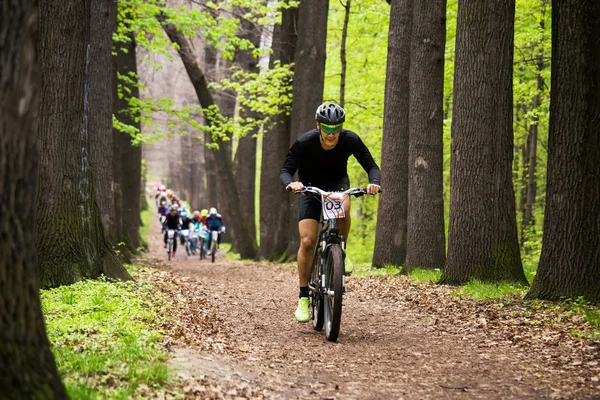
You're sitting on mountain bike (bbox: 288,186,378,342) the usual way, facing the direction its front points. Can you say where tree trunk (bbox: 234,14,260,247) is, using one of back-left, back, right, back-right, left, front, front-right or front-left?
back

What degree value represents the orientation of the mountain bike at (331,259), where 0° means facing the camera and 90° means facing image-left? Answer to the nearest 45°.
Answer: approximately 0°

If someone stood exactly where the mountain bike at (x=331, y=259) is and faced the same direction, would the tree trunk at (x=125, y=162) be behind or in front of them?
behind

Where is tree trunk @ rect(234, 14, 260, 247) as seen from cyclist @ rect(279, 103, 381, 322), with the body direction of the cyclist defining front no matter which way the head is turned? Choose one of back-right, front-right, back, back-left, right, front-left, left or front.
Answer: back

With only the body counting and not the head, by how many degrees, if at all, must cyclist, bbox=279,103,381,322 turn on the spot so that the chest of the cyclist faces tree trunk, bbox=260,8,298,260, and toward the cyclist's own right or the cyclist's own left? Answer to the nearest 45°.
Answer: approximately 180°

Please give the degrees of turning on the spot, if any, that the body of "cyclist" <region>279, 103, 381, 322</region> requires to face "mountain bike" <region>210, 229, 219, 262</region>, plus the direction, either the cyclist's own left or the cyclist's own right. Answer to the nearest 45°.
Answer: approximately 180°

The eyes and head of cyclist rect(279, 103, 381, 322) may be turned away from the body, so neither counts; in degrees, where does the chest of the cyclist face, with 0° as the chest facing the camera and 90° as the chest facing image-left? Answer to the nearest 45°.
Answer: approximately 0°

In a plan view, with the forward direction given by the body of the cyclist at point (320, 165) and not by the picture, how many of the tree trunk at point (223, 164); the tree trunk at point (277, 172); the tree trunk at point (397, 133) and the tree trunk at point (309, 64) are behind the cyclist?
4

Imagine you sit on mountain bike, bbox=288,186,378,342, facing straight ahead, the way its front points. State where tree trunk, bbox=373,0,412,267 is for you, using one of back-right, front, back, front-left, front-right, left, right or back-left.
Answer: back

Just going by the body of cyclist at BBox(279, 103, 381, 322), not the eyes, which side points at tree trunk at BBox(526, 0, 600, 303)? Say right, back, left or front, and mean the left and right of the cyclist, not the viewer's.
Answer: left

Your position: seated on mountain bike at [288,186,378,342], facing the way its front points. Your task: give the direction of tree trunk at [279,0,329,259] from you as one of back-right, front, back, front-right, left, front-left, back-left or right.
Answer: back
